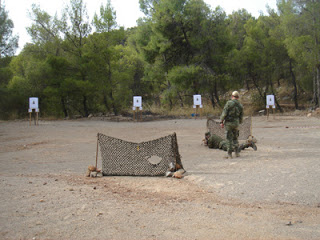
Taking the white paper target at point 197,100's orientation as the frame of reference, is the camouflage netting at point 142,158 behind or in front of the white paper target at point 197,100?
in front

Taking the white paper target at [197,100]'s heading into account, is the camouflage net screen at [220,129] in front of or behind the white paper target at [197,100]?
in front

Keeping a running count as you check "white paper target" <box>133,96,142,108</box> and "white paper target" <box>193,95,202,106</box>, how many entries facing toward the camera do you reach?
2

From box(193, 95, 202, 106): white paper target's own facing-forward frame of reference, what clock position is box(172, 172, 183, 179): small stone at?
The small stone is roughly at 12 o'clock from the white paper target.

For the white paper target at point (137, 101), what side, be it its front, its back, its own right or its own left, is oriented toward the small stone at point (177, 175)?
front

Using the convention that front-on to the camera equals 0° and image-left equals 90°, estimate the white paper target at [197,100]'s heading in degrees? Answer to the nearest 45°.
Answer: approximately 0°

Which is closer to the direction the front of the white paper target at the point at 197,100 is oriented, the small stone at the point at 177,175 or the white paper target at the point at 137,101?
the small stone

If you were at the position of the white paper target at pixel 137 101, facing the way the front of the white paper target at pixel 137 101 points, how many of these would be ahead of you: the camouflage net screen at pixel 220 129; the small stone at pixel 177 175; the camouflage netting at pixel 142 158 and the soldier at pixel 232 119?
4

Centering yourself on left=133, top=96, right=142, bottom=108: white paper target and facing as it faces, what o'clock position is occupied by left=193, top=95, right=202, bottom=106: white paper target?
left=193, top=95, right=202, bottom=106: white paper target is roughly at 9 o'clock from left=133, top=96, right=142, bottom=108: white paper target.

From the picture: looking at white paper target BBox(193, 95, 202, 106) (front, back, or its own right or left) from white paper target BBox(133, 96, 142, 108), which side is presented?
right

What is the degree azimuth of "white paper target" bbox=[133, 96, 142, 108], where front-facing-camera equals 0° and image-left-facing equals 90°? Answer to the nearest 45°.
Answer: approximately 0°

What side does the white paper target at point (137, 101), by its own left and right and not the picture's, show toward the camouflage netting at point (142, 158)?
front
